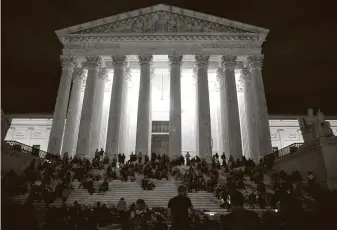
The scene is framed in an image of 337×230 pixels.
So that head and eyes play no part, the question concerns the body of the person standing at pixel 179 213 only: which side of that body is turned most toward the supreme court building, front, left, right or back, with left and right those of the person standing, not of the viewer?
front

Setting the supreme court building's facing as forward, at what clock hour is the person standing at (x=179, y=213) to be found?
The person standing is roughly at 12 o'clock from the supreme court building.

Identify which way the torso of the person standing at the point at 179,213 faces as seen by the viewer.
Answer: away from the camera

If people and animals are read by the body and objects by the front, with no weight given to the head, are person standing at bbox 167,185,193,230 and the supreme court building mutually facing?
yes

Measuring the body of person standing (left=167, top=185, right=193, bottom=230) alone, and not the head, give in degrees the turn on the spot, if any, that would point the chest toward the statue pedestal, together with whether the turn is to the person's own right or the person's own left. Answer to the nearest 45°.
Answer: approximately 45° to the person's own right

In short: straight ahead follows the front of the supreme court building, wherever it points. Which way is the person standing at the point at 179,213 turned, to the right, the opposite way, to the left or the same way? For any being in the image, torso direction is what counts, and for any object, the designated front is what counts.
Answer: the opposite way

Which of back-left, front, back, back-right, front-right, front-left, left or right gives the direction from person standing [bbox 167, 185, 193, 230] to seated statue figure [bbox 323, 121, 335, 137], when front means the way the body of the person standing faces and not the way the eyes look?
front-right

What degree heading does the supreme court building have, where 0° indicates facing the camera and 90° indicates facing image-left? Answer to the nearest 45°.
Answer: approximately 0°

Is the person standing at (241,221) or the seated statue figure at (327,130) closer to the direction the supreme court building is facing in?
the person standing

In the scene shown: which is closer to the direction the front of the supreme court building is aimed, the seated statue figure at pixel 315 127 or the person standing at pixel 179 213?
the person standing

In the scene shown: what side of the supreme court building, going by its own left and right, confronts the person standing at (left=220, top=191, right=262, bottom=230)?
front

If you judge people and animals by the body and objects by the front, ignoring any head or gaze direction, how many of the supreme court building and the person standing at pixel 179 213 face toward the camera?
1

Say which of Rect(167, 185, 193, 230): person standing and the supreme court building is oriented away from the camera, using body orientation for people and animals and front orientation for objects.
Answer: the person standing

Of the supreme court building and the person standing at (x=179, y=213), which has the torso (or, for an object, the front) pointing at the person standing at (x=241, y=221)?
the supreme court building

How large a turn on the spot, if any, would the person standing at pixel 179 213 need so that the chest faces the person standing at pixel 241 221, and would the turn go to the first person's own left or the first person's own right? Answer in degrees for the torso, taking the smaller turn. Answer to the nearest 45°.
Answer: approximately 135° to the first person's own right
